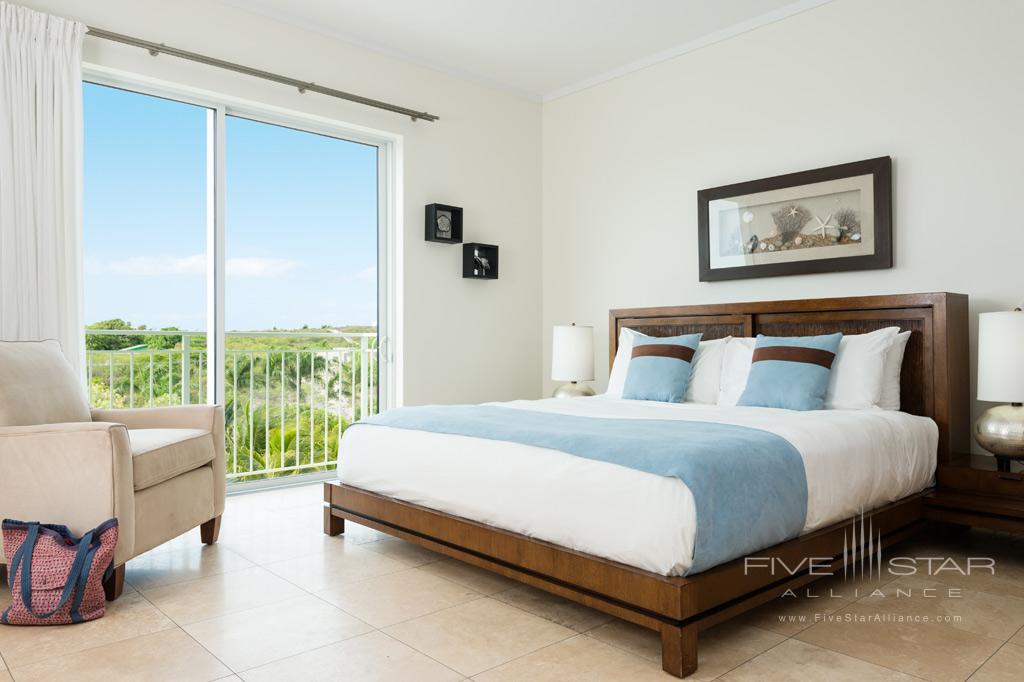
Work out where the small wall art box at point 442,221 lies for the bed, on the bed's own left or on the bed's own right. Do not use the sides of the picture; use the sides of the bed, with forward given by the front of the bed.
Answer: on the bed's own right

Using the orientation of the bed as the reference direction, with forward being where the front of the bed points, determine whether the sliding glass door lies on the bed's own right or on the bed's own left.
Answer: on the bed's own right

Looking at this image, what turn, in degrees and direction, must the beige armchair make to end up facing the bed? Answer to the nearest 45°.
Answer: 0° — it already faces it

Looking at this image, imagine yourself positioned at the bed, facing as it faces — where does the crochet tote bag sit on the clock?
The crochet tote bag is roughly at 1 o'clock from the bed.

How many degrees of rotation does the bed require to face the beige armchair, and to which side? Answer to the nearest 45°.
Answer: approximately 45° to its right

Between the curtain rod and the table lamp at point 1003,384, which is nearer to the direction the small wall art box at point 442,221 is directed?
the table lamp

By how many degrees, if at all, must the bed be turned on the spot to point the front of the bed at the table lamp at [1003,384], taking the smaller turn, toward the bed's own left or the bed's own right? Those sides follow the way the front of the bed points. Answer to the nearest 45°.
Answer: approximately 180°

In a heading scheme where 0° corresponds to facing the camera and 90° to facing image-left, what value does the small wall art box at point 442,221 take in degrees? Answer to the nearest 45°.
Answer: approximately 315°

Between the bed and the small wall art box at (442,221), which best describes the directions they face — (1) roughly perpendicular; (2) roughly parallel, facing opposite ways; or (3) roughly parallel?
roughly perpendicular
